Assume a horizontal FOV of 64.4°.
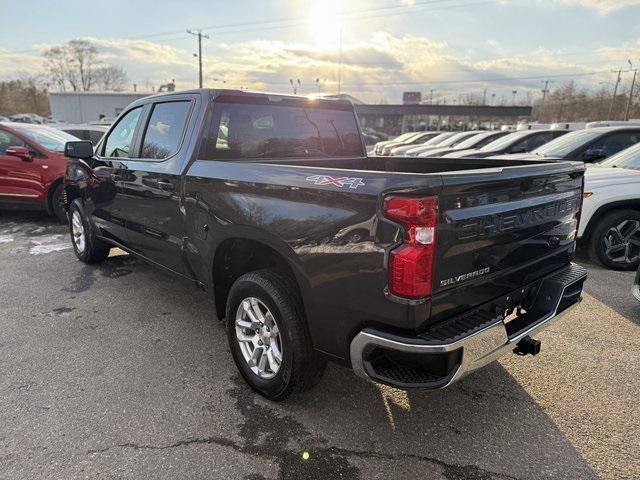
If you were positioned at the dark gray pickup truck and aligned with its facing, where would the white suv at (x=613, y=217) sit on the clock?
The white suv is roughly at 3 o'clock from the dark gray pickup truck.

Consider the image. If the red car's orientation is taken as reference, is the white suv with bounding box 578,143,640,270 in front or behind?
in front

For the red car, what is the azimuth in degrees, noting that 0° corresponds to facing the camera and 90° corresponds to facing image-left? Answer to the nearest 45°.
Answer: approximately 315°

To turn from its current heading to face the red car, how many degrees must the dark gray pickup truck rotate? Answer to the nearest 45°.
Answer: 0° — it already faces it

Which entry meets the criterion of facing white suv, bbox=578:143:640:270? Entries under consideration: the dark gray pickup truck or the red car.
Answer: the red car

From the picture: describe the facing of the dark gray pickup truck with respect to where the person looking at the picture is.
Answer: facing away from the viewer and to the left of the viewer

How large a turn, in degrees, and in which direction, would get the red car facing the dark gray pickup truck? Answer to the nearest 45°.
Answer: approximately 45° to its right
